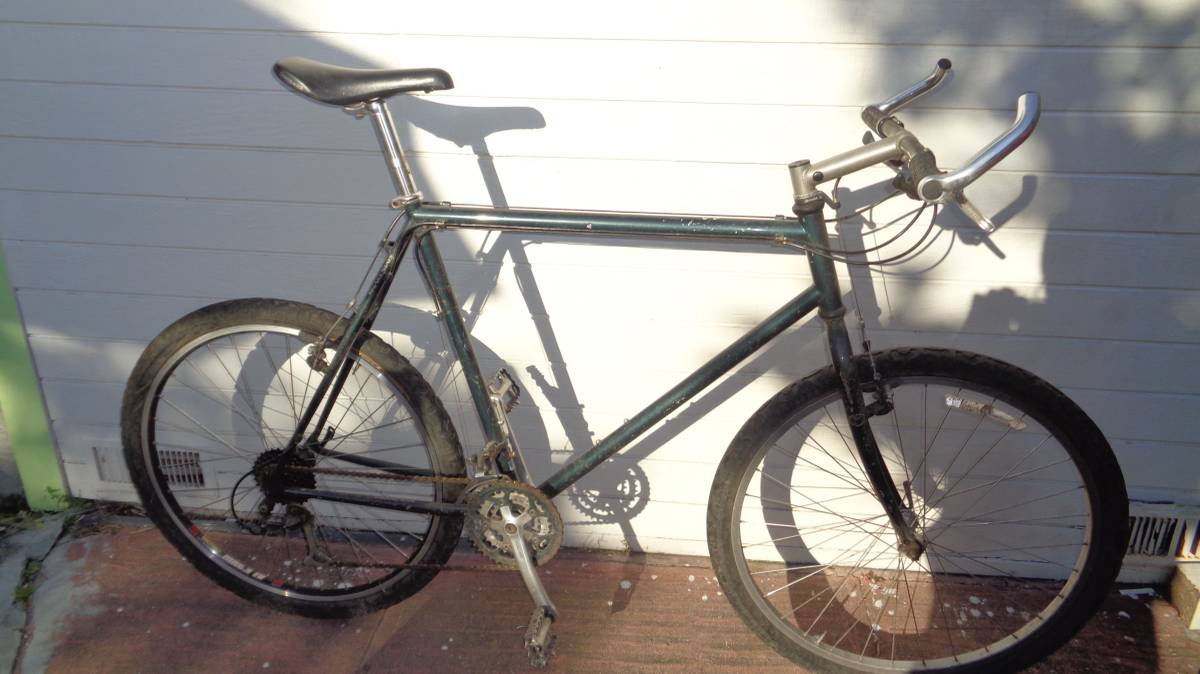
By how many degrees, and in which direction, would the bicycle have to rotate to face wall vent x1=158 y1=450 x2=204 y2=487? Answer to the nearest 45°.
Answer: approximately 180°

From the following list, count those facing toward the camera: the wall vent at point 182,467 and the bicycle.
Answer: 1

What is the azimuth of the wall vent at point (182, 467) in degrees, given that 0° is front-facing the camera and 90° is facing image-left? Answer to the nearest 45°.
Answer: approximately 0°

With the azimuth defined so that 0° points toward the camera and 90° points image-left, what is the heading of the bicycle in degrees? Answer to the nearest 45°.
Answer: approximately 270°
